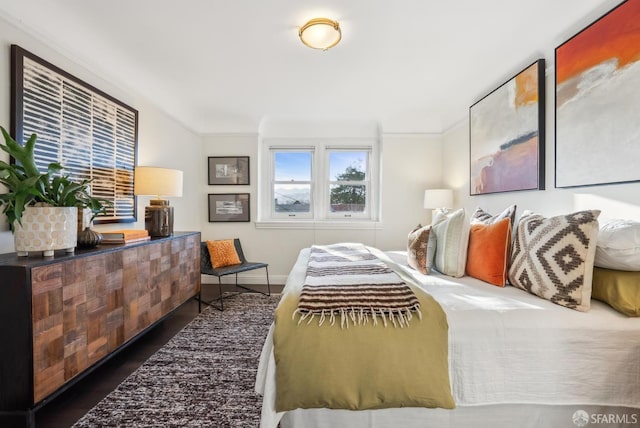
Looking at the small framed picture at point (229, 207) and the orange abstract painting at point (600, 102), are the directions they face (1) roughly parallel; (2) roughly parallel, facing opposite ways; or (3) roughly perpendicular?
roughly perpendicular

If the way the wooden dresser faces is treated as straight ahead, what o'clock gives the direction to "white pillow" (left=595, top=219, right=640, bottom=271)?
The white pillow is roughly at 12 o'clock from the wooden dresser.

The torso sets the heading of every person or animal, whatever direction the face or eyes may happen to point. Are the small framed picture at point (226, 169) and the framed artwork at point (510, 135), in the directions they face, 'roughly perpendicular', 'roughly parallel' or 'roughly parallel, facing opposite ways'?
roughly perpendicular

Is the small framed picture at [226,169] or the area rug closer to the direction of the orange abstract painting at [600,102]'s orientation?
the area rug

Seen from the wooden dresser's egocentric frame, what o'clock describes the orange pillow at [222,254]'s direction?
The orange pillow is roughly at 9 o'clock from the wooden dresser.

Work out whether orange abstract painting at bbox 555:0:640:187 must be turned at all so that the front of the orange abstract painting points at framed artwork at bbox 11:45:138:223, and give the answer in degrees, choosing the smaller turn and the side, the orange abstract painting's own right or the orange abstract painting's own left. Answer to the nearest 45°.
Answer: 0° — it already faces it

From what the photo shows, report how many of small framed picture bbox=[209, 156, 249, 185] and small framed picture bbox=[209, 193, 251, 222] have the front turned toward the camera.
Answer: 2

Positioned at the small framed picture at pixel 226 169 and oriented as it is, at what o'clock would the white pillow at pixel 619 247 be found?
The white pillow is roughly at 11 o'clock from the small framed picture.

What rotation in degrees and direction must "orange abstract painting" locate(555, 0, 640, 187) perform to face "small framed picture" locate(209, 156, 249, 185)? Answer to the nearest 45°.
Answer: approximately 45° to its right

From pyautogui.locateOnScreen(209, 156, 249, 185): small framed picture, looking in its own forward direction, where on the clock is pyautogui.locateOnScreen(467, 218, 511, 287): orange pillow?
The orange pillow is roughly at 11 o'clock from the small framed picture.

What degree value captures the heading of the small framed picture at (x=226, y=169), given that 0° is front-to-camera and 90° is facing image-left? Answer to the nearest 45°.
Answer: approximately 0°

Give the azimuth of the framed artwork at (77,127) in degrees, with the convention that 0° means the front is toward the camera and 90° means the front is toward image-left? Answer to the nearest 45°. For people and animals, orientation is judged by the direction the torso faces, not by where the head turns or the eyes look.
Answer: approximately 315°

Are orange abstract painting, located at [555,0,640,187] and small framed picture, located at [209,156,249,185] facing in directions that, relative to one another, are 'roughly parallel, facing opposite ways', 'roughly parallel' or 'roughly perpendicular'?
roughly perpendicular
